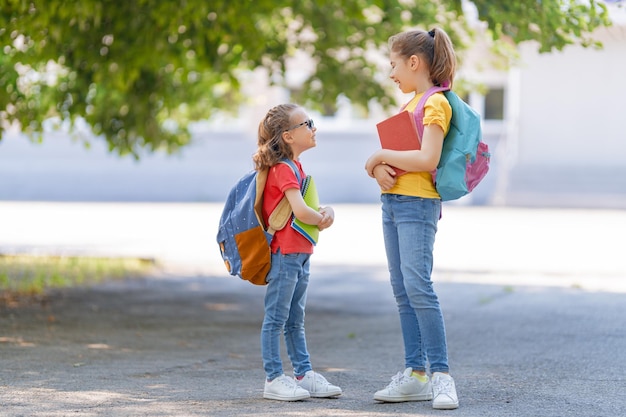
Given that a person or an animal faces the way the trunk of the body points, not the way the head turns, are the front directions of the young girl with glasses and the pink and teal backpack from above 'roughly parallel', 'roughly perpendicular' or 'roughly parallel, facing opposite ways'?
roughly parallel

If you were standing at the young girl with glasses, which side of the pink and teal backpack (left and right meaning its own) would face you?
back

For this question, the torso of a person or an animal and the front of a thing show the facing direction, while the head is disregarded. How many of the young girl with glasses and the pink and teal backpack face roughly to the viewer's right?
2

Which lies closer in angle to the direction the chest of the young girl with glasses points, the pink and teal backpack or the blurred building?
the pink and teal backpack

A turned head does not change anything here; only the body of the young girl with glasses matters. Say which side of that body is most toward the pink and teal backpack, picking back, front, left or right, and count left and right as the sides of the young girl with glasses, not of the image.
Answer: front

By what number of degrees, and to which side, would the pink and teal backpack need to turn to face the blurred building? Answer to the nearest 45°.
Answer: approximately 90° to its left

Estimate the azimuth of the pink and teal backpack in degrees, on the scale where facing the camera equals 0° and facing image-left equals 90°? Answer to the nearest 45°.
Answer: approximately 270°

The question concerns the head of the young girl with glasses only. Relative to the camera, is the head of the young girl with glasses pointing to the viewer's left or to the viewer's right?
to the viewer's right

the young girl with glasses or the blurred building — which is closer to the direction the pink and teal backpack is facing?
the blurred building

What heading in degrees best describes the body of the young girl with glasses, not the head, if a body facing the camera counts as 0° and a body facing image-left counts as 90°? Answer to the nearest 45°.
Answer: approximately 270°

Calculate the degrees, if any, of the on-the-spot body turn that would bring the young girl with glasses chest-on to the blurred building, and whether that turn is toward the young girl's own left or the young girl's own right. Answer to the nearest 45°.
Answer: approximately 90° to the young girl's own left
